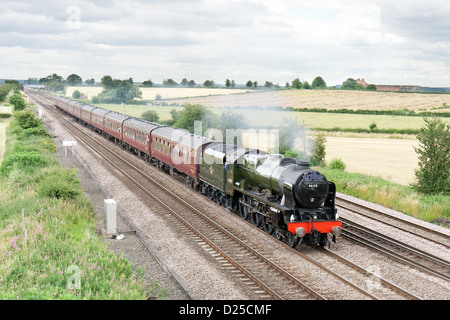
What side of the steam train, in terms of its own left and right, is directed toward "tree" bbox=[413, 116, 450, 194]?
left

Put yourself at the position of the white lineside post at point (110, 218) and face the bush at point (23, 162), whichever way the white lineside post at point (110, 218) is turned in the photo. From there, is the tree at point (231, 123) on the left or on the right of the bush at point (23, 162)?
right

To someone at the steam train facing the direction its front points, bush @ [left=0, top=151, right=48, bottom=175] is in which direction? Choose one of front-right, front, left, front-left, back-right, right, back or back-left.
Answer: back

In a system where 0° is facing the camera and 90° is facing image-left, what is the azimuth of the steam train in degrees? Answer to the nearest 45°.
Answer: approximately 315°

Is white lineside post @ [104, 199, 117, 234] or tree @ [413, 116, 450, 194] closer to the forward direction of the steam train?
the tree

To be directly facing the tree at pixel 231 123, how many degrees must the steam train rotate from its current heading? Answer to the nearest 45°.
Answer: approximately 135° to its left
